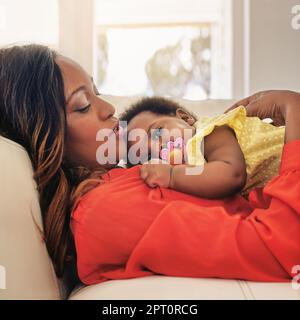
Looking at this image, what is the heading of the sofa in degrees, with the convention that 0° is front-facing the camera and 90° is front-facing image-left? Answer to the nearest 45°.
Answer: approximately 0°
